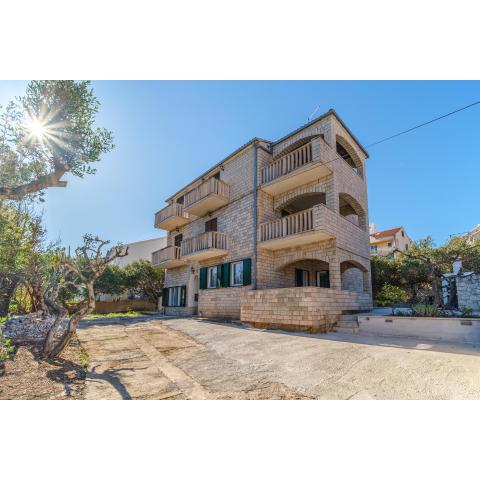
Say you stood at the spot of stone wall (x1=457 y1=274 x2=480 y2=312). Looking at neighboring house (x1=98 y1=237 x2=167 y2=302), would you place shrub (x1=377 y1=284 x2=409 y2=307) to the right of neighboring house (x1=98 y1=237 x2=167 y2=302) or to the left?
right

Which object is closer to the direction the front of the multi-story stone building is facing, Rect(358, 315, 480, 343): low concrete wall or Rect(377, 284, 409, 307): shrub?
the low concrete wall

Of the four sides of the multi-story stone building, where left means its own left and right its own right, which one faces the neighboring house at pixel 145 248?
right

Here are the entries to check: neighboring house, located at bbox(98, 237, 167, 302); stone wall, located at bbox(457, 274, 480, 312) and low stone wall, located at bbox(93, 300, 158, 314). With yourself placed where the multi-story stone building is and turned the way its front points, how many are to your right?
2

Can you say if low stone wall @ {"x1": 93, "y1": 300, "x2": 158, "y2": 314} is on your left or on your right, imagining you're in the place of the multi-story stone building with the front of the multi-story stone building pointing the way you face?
on your right
